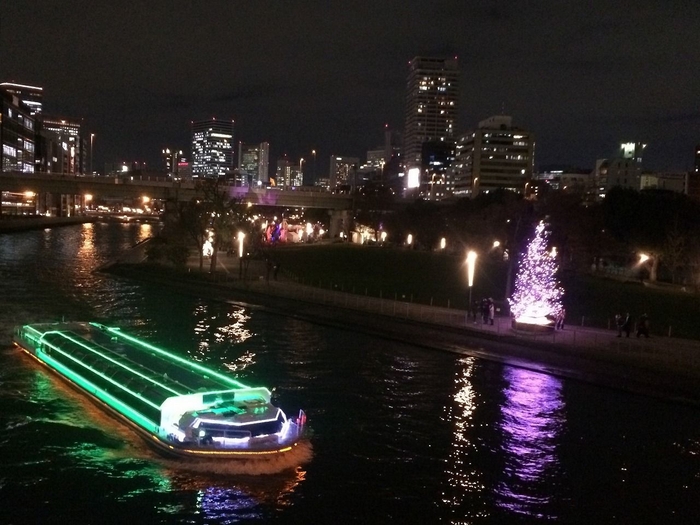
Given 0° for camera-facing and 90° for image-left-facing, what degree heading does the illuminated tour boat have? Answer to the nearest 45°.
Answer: approximately 315°

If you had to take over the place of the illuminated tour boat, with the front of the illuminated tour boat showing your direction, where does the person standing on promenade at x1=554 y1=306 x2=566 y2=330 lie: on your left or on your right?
on your left

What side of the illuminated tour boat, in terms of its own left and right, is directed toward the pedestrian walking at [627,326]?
left
